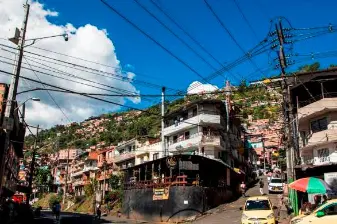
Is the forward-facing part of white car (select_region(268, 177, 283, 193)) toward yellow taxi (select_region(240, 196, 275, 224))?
yes

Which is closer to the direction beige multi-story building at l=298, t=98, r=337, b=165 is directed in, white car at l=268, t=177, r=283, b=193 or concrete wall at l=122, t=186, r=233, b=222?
the concrete wall

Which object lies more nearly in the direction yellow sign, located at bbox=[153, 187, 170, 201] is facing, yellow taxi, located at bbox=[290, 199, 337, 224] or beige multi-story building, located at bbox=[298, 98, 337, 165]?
the yellow taxi

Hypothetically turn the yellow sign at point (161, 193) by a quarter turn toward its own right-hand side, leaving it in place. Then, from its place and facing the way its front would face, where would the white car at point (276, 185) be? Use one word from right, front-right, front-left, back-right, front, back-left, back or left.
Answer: back-right

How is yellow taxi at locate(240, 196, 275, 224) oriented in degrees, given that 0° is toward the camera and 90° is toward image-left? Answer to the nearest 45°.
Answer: approximately 0°

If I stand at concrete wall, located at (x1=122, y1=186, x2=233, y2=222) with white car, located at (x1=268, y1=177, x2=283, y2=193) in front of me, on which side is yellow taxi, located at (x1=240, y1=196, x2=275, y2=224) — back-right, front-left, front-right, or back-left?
back-right

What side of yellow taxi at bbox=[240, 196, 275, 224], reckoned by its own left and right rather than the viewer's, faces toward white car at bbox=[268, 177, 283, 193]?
back

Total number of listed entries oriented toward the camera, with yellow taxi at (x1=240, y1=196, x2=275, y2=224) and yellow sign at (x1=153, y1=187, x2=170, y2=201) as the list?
2

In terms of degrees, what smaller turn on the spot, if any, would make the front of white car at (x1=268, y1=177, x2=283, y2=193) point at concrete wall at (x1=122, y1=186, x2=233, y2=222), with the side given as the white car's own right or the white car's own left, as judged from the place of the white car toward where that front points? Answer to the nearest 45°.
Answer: approximately 45° to the white car's own right

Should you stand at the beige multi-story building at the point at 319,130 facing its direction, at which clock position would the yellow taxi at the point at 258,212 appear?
The yellow taxi is roughly at 11 o'clock from the beige multi-story building.

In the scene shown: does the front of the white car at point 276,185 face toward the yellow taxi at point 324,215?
yes

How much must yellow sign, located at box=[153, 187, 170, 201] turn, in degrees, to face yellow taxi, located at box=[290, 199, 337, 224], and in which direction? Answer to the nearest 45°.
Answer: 0° — it already faces it

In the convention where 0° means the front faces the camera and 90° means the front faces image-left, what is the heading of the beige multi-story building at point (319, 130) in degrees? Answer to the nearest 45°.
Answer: approximately 45°
